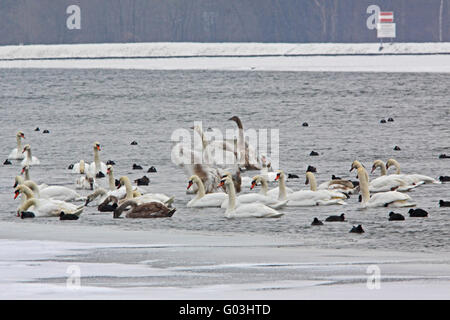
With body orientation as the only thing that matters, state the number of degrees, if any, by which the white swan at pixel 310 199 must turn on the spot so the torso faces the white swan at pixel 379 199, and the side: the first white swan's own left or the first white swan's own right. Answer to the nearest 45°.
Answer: approximately 180°

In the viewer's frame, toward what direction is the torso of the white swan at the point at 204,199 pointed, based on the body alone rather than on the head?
to the viewer's left

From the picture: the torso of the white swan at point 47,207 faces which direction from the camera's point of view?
to the viewer's left

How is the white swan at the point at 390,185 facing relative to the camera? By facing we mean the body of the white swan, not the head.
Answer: to the viewer's left

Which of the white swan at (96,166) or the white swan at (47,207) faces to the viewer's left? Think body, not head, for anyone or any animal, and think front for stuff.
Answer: the white swan at (47,207)

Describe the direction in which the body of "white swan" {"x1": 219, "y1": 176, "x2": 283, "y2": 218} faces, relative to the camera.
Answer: to the viewer's left

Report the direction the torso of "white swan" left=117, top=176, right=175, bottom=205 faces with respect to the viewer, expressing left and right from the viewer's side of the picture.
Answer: facing to the left of the viewer

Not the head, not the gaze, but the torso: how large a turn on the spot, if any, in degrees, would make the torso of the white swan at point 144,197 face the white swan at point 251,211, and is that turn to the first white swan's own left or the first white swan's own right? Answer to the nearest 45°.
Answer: approximately 135° to the first white swan's own left

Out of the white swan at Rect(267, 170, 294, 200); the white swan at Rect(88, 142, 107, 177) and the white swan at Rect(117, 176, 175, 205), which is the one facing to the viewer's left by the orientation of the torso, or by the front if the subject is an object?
the white swan at Rect(117, 176, 175, 205)
